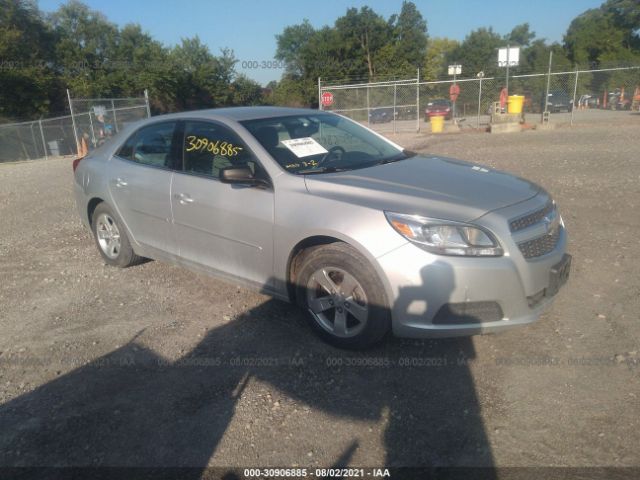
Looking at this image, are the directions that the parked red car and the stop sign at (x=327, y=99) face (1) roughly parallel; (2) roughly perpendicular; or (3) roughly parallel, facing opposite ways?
roughly parallel

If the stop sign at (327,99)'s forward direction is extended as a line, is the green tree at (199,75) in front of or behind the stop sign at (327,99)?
behind

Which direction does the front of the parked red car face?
toward the camera

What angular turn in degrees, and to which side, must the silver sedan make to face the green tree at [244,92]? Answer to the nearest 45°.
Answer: approximately 135° to its left

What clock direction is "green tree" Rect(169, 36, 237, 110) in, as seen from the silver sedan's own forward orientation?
The green tree is roughly at 7 o'clock from the silver sedan.

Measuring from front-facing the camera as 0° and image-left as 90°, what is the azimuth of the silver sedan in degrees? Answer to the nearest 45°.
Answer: approximately 315°

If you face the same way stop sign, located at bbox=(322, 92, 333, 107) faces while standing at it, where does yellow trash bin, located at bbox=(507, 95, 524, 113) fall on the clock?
The yellow trash bin is roughly at 9 o'clock from the stop sign.

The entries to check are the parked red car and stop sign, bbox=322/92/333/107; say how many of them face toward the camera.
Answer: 2

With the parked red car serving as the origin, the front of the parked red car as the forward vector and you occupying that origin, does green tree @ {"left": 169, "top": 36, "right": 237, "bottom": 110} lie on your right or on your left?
on your right

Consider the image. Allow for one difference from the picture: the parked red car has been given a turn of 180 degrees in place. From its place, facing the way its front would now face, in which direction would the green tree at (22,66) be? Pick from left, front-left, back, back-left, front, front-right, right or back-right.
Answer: left

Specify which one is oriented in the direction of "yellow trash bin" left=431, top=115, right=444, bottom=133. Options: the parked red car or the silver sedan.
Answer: the parked red car
